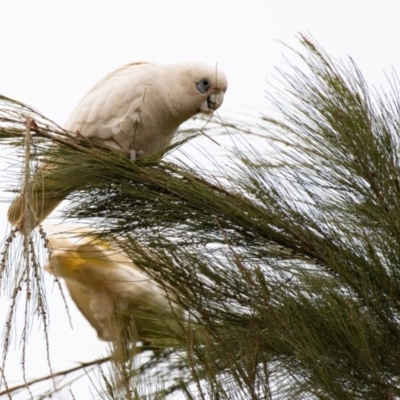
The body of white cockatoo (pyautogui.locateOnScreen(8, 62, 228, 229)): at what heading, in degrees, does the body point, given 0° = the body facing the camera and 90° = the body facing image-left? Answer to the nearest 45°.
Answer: approximately 270°
